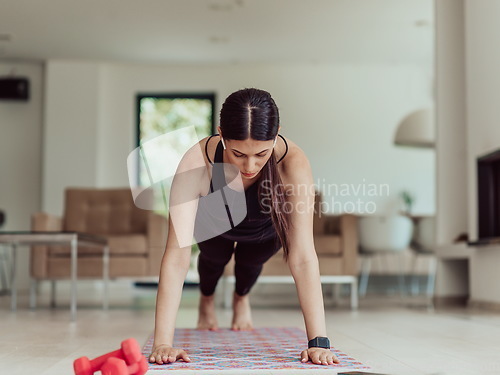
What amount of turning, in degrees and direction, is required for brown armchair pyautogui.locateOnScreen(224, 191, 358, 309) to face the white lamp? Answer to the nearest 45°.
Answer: approximately 135° to its left

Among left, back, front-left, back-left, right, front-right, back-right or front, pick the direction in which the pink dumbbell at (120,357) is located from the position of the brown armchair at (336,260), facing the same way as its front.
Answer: front

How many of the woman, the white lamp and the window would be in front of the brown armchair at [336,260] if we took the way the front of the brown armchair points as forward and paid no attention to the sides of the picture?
1

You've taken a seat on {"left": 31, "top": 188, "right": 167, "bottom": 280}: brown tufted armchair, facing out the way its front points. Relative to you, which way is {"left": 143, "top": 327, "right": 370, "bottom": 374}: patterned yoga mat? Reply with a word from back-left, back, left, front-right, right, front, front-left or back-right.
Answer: front

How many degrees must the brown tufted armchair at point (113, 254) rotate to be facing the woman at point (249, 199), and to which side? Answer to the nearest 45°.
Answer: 0° — it already faces them

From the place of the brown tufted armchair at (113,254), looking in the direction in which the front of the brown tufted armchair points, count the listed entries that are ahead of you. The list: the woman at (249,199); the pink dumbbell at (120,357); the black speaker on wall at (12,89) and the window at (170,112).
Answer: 2

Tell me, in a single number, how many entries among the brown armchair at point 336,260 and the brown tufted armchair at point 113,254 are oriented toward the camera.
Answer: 2

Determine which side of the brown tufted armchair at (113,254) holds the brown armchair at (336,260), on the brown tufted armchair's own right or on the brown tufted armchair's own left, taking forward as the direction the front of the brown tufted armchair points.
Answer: on the brown tufted armchair's own left

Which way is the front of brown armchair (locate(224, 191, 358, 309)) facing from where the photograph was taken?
facing the viewer

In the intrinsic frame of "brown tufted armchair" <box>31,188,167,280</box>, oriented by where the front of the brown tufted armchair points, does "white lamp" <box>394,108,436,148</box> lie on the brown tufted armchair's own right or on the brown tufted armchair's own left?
on the brown tufted armchair's own left

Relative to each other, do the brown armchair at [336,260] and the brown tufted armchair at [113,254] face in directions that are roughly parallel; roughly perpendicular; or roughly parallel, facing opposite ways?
roughly parallel

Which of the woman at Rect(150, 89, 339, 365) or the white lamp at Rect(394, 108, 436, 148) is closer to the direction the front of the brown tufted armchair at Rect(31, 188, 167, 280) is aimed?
the woman

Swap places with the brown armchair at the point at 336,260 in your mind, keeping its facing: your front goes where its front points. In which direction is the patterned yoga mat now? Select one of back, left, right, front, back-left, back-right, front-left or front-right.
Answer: front

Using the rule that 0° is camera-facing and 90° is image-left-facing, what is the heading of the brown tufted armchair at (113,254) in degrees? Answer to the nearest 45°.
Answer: approximately 0°

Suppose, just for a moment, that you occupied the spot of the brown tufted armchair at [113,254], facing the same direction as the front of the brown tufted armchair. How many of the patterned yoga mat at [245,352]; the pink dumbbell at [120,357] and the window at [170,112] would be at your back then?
1

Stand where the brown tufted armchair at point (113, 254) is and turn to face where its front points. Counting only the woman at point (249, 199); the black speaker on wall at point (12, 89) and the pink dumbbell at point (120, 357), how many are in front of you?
2

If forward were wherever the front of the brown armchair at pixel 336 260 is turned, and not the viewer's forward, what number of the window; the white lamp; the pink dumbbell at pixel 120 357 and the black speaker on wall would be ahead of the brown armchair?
1

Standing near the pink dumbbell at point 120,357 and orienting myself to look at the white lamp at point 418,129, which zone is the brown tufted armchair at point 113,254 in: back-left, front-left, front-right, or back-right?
front-left
